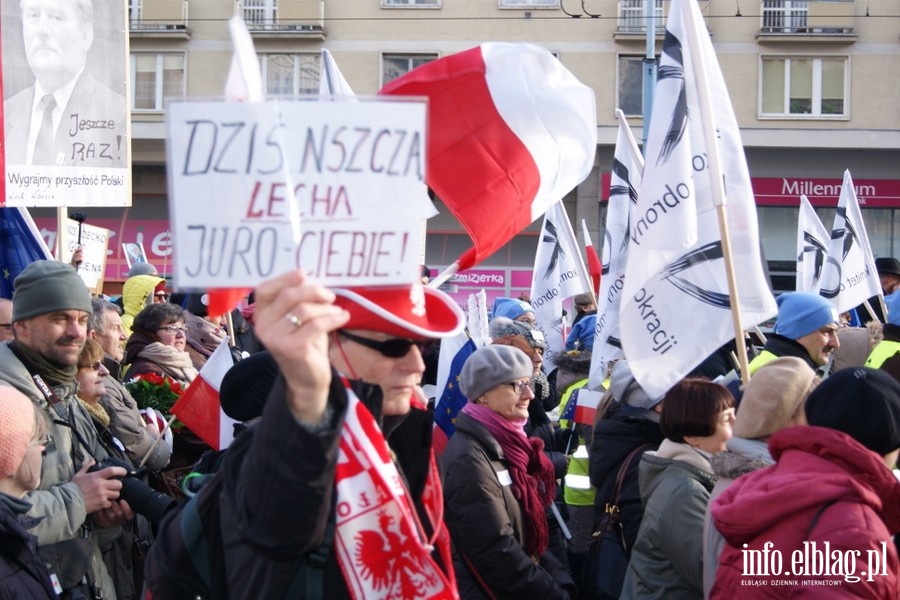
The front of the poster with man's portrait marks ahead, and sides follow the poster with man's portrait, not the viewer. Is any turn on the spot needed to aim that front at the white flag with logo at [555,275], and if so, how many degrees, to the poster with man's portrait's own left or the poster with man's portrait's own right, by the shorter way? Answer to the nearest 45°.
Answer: approximately 135° to the poster with man's portrait's own left

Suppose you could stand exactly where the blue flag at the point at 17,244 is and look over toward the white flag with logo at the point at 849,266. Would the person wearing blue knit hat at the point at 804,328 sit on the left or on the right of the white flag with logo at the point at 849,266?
right

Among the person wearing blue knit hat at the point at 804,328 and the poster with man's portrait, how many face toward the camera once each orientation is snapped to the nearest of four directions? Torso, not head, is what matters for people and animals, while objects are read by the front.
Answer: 1

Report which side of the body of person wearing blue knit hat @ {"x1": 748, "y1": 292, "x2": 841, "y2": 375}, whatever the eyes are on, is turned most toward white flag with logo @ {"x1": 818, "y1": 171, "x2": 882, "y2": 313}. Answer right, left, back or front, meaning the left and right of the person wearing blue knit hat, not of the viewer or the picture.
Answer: left

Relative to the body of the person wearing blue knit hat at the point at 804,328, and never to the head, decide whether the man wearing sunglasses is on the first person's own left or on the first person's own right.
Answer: on the first person's own right
